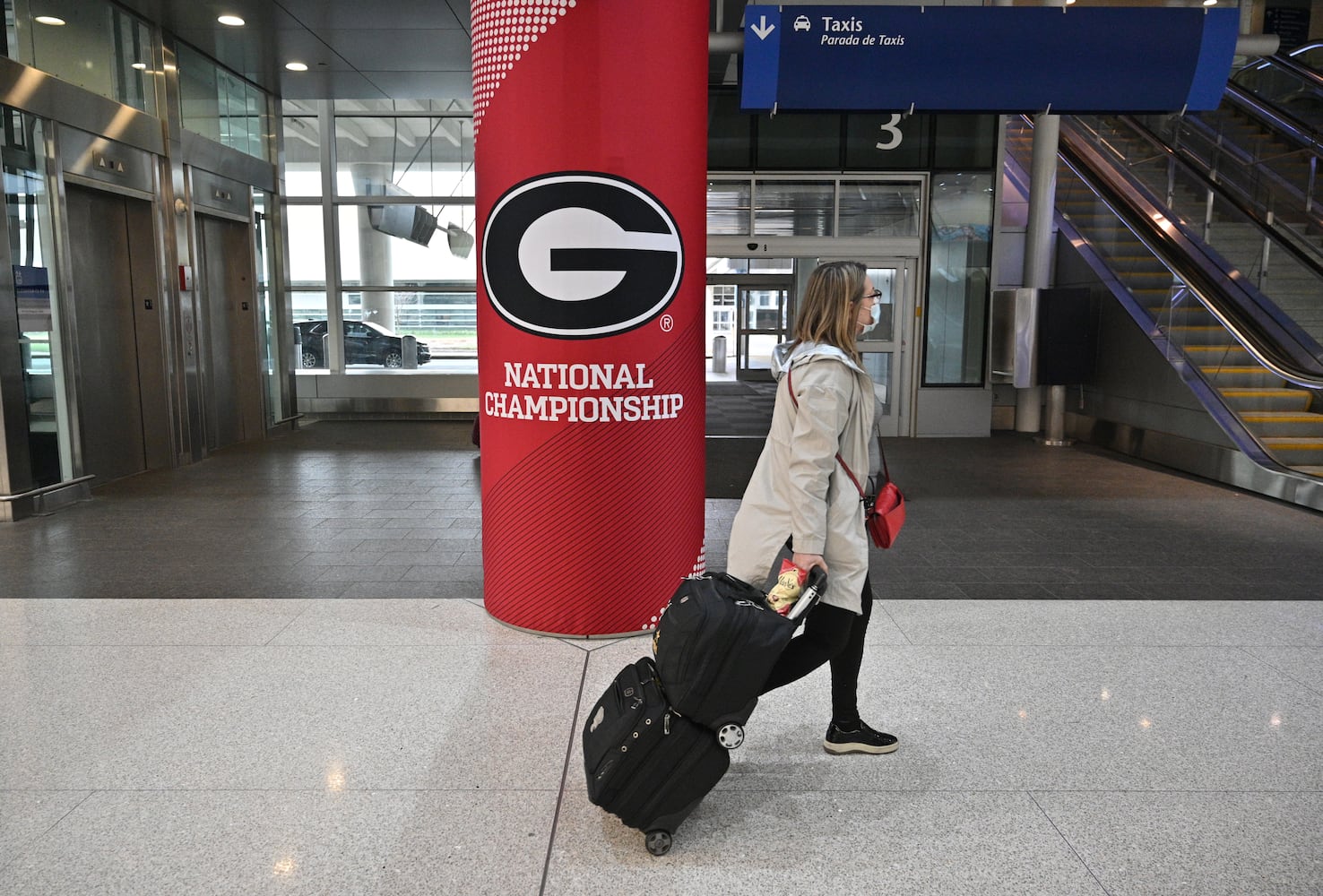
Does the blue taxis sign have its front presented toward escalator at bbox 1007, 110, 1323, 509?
no

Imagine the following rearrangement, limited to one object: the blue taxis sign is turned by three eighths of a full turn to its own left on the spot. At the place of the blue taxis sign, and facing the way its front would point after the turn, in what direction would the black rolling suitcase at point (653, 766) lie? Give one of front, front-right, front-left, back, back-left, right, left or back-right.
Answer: back-right

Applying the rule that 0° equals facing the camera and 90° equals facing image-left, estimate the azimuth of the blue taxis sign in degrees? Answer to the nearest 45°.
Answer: approximately 0°

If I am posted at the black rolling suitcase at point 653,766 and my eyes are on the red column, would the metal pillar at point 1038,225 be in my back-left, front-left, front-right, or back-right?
front-right

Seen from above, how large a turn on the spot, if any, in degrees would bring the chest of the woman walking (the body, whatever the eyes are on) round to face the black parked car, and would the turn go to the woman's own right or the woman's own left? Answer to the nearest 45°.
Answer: approximately 135° to the woman's own left

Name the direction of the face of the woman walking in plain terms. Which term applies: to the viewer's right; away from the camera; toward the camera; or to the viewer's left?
to the viewer's right

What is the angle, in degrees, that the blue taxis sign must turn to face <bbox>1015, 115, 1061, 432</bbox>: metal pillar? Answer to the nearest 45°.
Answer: approximately 180°

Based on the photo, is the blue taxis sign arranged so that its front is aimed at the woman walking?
yes

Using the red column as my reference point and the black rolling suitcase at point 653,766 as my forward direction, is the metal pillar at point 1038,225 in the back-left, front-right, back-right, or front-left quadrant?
back-left

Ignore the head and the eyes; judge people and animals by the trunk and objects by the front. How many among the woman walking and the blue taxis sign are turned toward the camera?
1

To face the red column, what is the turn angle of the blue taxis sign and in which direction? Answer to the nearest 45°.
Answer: approximately 45° to its right

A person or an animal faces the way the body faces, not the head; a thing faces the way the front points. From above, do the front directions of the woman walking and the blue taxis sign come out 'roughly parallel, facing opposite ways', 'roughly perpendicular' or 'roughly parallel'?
roughly perpendicular

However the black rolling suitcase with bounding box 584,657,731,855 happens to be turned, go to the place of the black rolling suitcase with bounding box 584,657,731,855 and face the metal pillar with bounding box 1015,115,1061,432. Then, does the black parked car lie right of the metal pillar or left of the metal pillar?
left

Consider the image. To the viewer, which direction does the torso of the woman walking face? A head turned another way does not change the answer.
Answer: to the viewer's right

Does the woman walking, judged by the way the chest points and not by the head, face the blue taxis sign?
no
